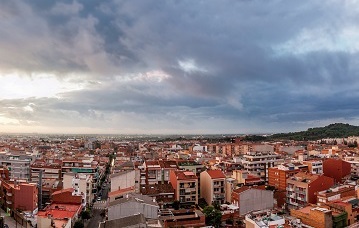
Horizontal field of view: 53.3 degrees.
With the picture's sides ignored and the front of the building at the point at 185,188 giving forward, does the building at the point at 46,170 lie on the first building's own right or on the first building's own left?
on the first building's own right

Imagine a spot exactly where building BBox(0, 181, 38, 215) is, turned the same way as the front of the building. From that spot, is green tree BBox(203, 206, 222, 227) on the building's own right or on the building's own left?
on the building's own left

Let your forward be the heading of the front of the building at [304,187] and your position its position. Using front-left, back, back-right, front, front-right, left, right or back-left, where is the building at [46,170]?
front-right
